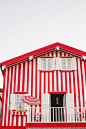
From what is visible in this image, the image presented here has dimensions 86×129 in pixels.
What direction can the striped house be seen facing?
toward the camera
